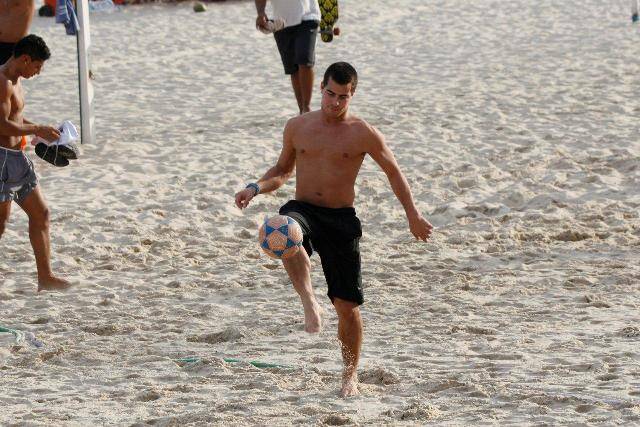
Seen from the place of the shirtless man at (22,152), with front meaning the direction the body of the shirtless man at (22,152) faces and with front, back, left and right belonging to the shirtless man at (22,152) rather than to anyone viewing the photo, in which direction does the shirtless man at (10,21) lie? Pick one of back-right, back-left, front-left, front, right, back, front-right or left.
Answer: left

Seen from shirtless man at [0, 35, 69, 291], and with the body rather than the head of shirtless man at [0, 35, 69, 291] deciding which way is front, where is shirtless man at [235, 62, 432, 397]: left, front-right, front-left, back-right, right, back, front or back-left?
front-right

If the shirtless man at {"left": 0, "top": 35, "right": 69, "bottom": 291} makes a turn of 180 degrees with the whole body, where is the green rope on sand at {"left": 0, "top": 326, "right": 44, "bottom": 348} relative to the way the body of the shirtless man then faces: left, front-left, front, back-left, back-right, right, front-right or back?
left

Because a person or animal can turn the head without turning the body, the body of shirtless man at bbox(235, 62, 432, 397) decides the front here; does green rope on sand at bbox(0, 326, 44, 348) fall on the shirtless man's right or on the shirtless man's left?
on the shirtless man's right

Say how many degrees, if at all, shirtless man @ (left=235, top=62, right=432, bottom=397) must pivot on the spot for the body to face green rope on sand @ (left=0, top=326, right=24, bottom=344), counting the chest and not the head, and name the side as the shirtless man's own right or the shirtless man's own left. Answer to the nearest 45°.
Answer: approximately 90° to the shirtless man's own right

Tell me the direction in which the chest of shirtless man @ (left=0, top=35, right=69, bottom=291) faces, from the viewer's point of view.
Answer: to the viewer's right

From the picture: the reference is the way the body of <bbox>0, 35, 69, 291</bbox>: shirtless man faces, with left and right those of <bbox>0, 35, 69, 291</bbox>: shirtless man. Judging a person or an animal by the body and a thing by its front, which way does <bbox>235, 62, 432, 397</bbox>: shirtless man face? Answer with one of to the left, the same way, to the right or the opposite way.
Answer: to the right

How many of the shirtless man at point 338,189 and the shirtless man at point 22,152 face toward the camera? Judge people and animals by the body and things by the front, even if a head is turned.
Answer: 1
